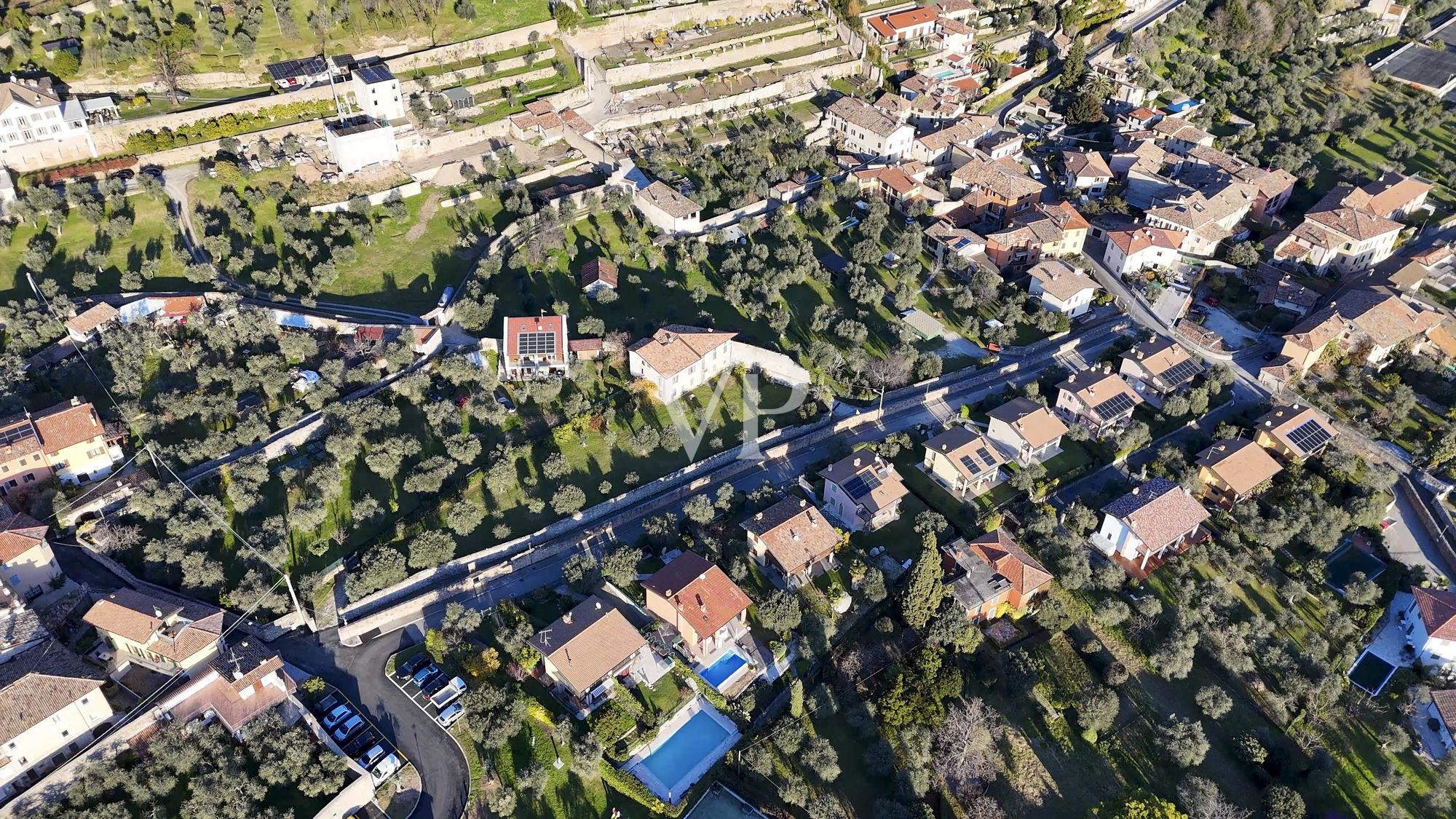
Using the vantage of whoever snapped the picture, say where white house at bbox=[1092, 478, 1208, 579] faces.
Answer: facing the viewer and to the right of the viewer

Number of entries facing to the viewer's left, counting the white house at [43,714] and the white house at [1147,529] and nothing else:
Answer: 0

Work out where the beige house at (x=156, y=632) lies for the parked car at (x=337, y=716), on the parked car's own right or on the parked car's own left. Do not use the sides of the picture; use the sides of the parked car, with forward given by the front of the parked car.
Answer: on the parked car's own right

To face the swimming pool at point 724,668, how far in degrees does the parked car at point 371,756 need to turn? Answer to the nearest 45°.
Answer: approximately 135° to its left

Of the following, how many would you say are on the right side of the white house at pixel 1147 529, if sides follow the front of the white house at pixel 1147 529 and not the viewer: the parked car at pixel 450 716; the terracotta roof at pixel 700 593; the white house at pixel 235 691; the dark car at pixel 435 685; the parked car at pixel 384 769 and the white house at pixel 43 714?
6

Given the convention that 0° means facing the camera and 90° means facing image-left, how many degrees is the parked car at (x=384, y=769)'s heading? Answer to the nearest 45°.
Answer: approximately 45°

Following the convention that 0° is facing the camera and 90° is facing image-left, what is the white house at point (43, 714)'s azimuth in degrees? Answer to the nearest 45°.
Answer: approximately 315°

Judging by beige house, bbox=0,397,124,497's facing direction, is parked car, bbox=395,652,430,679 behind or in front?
in front

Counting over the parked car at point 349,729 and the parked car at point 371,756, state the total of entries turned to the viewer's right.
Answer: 0

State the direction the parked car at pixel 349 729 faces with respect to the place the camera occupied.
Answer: facing the viewer and to the left of the viewer

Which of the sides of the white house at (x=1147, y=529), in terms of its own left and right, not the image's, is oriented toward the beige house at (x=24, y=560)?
right

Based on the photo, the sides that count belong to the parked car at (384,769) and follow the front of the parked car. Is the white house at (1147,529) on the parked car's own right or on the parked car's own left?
on the parked car's own left

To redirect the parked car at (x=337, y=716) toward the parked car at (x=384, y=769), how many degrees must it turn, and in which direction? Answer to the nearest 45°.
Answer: approximately 45° to its left
